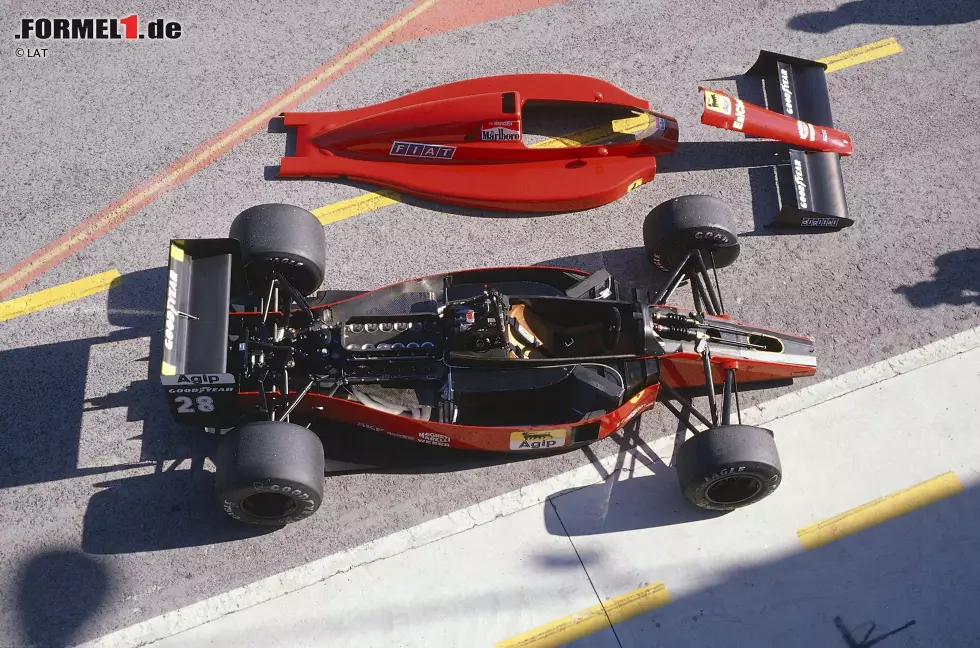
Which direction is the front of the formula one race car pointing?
to the viewer's right

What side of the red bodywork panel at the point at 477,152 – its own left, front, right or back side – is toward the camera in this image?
right
